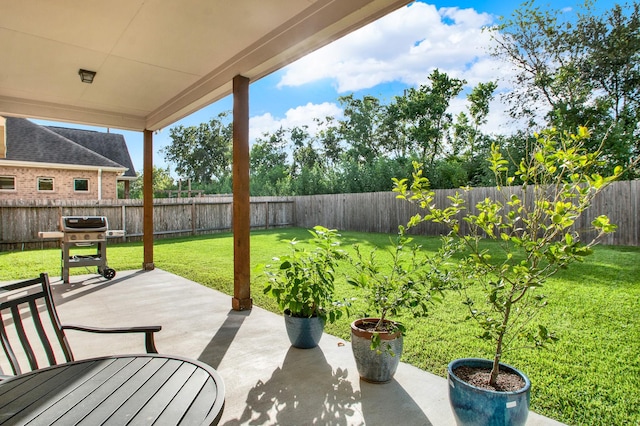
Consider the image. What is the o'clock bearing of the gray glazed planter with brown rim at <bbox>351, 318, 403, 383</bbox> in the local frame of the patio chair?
The gray glazed planter with brown rim is roughly at 11 o'clock from the patio chair.

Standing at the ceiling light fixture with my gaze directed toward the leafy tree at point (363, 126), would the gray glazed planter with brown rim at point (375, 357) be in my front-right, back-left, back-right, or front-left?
back-right

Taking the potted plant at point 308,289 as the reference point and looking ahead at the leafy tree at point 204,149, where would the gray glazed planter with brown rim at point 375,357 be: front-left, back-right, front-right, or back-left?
back-right

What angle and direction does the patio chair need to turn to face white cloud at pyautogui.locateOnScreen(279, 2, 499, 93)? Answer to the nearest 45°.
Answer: approximately 90° to its left

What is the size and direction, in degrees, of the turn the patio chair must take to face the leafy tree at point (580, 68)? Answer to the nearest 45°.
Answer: approximately 45° to its left

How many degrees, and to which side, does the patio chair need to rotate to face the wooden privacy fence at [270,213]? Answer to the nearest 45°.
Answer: approximately 90° to its left

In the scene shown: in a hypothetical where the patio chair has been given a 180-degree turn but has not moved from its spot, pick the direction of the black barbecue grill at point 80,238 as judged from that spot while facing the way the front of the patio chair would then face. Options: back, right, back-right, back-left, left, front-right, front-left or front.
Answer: front-right

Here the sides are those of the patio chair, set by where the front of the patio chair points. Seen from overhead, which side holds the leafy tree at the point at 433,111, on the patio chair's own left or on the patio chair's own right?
on the patio chair's own left

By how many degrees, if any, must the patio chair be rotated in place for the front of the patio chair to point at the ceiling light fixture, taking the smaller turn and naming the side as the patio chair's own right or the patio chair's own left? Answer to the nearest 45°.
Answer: approximately 135° to the patio chair's own left

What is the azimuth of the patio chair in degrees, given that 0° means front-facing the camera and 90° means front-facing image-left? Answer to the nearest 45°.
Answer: approximately 315°

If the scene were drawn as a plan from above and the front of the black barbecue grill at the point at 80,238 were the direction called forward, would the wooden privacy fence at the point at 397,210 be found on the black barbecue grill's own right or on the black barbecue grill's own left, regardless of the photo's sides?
on the black barbecue grill's own left

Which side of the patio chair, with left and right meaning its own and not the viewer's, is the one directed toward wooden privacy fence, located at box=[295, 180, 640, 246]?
left
